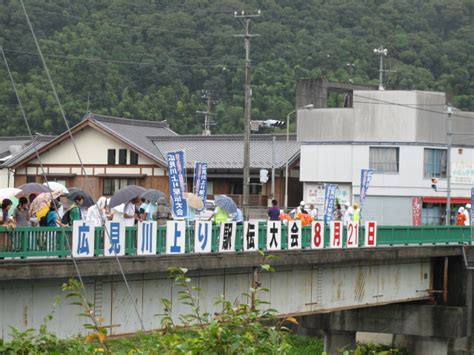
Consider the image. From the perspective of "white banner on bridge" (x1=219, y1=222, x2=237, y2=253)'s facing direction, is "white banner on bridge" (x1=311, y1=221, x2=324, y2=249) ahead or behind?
behind

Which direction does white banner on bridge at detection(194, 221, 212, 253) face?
toward the camera

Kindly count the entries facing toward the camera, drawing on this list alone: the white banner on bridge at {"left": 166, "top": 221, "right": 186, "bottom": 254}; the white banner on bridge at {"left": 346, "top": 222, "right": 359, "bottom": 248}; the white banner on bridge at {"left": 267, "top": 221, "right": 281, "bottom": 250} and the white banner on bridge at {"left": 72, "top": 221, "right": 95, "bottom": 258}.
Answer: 4

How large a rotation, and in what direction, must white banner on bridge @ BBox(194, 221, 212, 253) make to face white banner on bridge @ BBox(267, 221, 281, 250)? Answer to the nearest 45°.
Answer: approximately 135° to its left

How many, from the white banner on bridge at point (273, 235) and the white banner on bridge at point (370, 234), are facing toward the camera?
2

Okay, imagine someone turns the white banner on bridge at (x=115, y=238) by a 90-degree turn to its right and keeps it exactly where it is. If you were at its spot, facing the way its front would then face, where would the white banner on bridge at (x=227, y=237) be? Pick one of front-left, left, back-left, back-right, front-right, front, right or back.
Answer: back-right

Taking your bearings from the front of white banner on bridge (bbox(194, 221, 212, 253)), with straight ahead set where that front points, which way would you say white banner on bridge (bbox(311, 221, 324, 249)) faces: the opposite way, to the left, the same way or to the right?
the same way

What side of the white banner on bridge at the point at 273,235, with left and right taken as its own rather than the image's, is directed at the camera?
front

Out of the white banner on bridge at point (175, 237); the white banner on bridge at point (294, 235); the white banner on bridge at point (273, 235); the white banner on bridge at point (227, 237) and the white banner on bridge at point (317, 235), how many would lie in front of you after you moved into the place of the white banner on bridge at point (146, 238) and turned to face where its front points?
0

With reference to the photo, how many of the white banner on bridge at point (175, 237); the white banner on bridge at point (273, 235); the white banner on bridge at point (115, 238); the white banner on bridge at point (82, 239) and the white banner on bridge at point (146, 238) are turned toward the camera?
5

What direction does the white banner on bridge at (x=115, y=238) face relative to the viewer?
toward the camera

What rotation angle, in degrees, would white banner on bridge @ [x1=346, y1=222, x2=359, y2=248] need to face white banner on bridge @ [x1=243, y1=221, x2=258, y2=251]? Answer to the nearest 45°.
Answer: approximately 45° to its right

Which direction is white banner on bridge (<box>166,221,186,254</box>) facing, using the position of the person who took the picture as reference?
facing the viewer

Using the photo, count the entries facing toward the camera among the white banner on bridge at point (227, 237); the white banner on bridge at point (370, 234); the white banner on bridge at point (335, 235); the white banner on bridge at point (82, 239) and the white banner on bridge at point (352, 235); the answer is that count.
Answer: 5

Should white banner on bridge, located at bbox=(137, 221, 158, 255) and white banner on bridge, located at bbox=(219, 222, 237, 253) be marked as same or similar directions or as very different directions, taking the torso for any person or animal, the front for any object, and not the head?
same or similar directions

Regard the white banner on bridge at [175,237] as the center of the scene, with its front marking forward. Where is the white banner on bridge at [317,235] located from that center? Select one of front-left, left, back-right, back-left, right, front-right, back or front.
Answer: back-left

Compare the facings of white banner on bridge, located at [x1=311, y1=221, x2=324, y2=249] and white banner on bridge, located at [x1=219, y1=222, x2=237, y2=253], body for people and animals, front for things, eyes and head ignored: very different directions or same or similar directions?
same or similar directions

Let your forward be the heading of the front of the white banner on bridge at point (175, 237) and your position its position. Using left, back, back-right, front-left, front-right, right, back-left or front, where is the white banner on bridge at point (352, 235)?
back-left

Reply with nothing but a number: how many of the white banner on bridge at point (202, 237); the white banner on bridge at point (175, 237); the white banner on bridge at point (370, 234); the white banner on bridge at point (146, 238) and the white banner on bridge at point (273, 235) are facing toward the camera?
5

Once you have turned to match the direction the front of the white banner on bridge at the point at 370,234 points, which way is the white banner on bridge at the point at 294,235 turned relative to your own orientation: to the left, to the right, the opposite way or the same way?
the same way

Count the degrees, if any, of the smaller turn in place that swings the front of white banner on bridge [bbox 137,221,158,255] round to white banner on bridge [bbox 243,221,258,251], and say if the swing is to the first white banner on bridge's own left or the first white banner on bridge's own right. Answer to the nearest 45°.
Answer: approximately 135° to the first white banner on bridge's own left
